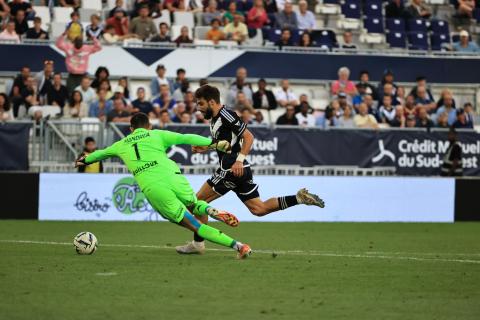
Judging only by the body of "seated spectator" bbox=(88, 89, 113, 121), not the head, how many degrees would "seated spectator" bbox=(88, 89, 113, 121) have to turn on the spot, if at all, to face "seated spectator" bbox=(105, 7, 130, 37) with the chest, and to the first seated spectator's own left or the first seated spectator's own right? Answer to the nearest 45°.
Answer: approximately 180°

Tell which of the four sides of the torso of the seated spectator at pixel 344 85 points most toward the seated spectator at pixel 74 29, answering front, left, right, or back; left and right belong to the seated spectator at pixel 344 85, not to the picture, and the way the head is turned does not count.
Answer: right

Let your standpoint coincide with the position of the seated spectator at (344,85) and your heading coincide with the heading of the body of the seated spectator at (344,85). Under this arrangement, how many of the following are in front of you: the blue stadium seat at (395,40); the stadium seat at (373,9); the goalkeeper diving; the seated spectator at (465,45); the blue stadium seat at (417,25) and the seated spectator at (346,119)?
2

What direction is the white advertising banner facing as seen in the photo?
toward the camera

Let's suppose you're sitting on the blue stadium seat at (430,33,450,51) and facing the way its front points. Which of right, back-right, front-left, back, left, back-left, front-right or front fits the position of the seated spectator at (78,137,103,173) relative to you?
front-right

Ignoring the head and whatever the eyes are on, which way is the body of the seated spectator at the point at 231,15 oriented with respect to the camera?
toward the camera

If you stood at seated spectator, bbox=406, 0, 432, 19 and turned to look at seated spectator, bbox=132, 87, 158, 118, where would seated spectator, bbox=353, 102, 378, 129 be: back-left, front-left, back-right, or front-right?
front-left

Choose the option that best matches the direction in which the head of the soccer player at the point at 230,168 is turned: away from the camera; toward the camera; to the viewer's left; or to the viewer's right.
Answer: to the viewer's left

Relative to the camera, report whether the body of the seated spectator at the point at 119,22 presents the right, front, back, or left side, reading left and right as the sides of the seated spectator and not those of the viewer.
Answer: front

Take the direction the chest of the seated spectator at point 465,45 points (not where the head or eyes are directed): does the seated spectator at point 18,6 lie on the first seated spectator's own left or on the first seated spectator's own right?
on the first seated spectator's own right

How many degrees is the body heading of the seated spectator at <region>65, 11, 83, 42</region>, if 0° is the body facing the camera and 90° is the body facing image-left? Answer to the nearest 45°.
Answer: approximately 0°

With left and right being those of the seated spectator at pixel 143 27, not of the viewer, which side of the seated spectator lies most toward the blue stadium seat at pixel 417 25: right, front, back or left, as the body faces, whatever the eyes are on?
left
